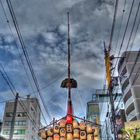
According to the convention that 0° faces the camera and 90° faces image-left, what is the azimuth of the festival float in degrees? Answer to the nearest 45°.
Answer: approximately 0°
